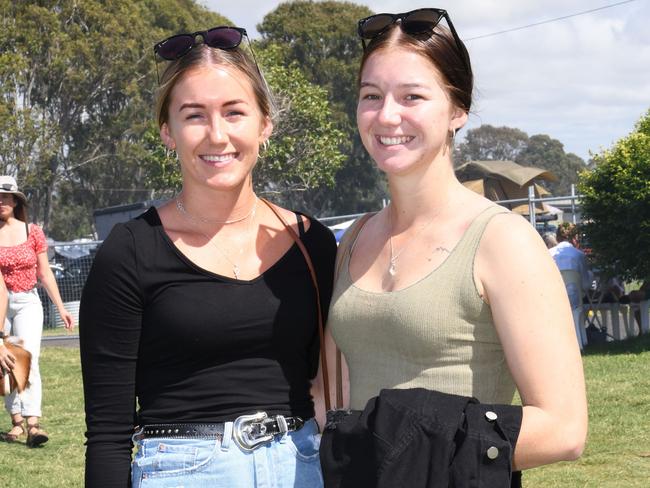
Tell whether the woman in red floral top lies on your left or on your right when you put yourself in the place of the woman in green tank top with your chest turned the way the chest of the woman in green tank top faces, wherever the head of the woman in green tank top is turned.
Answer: on your right

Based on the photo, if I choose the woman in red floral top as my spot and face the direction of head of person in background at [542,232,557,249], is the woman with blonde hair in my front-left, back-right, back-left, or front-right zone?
back-right

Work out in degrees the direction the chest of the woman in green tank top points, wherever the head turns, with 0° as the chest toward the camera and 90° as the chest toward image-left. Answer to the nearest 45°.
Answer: approximately 45°

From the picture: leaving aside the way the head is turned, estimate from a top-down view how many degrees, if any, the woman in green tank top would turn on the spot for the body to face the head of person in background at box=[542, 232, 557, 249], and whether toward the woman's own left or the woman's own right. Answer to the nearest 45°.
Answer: approximately 135° to the woman's own right

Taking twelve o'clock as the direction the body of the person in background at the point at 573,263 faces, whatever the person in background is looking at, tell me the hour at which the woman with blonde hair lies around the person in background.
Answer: The woman with blonde hair is roughly at 6 o'clock from the person in background.

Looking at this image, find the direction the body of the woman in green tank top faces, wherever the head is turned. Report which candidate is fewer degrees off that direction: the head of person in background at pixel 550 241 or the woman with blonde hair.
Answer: the woman with blonde hair
